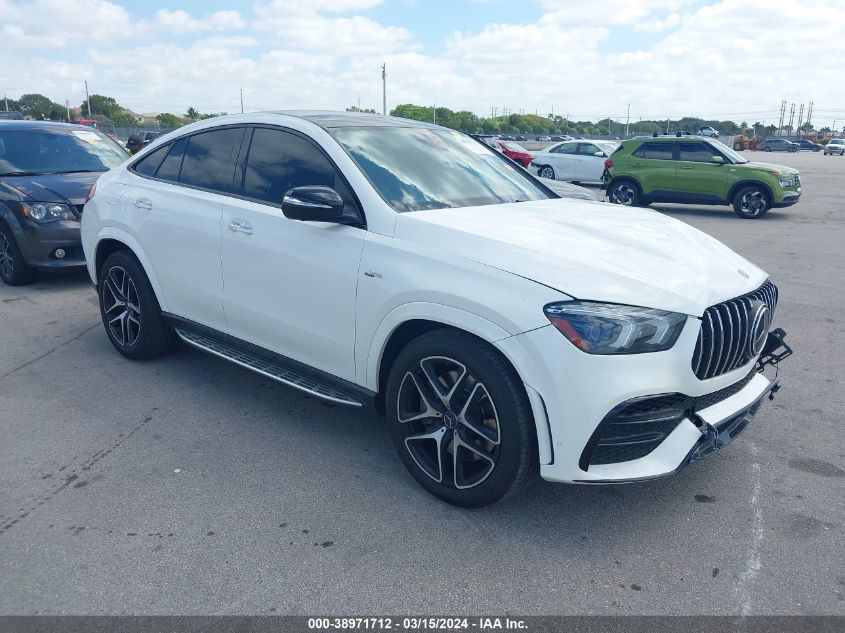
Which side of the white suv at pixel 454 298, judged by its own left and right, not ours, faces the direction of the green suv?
left

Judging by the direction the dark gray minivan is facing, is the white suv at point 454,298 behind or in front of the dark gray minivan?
in front

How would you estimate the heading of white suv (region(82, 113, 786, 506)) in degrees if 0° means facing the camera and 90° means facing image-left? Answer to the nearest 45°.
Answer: approximately 315°

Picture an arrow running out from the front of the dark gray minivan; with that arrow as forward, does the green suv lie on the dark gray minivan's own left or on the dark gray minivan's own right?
on the dark gray minivan's own left

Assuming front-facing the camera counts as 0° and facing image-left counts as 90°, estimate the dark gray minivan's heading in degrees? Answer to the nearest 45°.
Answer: approximately 315°

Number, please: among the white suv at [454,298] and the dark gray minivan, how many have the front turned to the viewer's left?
0

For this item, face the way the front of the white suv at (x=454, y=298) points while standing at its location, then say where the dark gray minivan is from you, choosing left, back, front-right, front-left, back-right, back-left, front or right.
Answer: back
